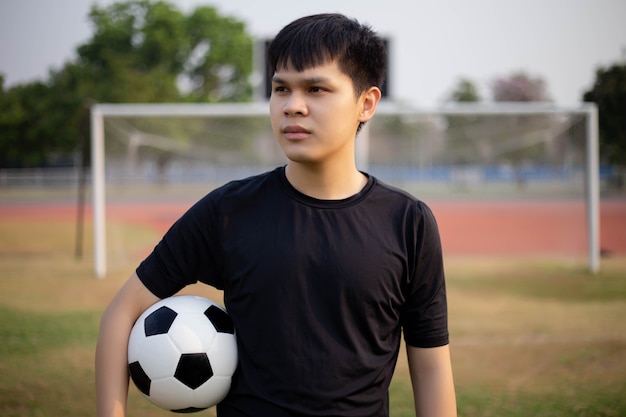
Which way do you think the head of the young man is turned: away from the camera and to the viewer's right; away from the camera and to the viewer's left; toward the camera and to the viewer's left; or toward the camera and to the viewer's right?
toward the camera and to the viewer's left

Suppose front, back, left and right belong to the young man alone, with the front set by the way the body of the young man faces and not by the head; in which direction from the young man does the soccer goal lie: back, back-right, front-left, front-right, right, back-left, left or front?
back

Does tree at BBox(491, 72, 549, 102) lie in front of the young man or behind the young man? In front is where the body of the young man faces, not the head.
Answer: behind

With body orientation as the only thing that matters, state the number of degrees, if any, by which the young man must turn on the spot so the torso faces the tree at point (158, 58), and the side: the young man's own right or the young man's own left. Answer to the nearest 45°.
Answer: approximately 180°

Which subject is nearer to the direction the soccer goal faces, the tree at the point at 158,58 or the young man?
the young man

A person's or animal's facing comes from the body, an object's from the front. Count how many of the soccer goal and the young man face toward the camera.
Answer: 2

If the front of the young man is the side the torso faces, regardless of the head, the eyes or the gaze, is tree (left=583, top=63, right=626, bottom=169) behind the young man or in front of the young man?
behind

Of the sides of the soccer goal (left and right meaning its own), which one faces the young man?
front

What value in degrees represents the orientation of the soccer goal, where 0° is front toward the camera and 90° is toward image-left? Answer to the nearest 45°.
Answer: approximately 0°

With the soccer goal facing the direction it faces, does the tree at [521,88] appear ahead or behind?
behind
